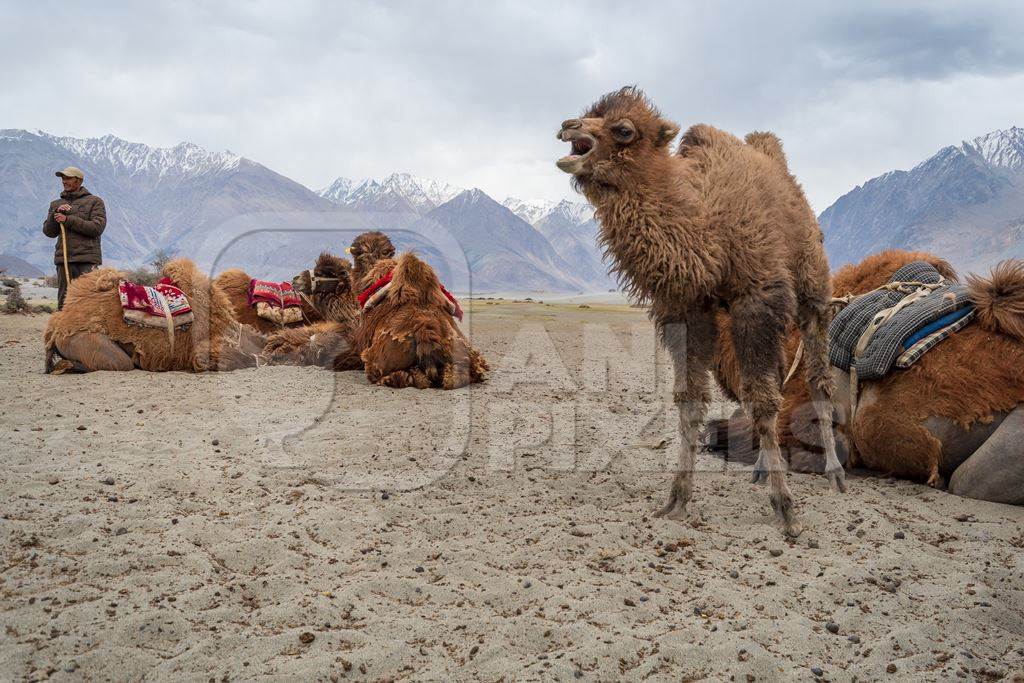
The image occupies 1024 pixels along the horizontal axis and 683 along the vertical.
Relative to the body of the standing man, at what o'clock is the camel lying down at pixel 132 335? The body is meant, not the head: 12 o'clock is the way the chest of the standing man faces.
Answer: The camel lying down is roughly at 10 o'clock from the standing man.

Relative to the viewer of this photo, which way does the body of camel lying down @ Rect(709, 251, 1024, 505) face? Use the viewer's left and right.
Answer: facing to the left of the viewer

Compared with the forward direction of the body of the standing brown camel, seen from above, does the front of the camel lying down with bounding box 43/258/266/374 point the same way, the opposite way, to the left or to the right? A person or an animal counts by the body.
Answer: the opposite way

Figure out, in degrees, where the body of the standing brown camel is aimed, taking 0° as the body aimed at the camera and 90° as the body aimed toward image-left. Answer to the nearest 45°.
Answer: approximately 45°

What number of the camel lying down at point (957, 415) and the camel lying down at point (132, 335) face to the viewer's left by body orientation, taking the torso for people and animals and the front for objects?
1

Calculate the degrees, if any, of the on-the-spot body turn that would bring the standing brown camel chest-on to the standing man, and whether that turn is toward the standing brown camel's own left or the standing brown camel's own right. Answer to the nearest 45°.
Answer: approximately 90° to the standing brown camel's own right

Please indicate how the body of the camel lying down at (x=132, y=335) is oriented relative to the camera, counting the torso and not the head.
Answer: to the viewer's right

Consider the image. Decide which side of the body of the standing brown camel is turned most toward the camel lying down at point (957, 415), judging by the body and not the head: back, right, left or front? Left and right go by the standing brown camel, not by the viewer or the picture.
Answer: back
